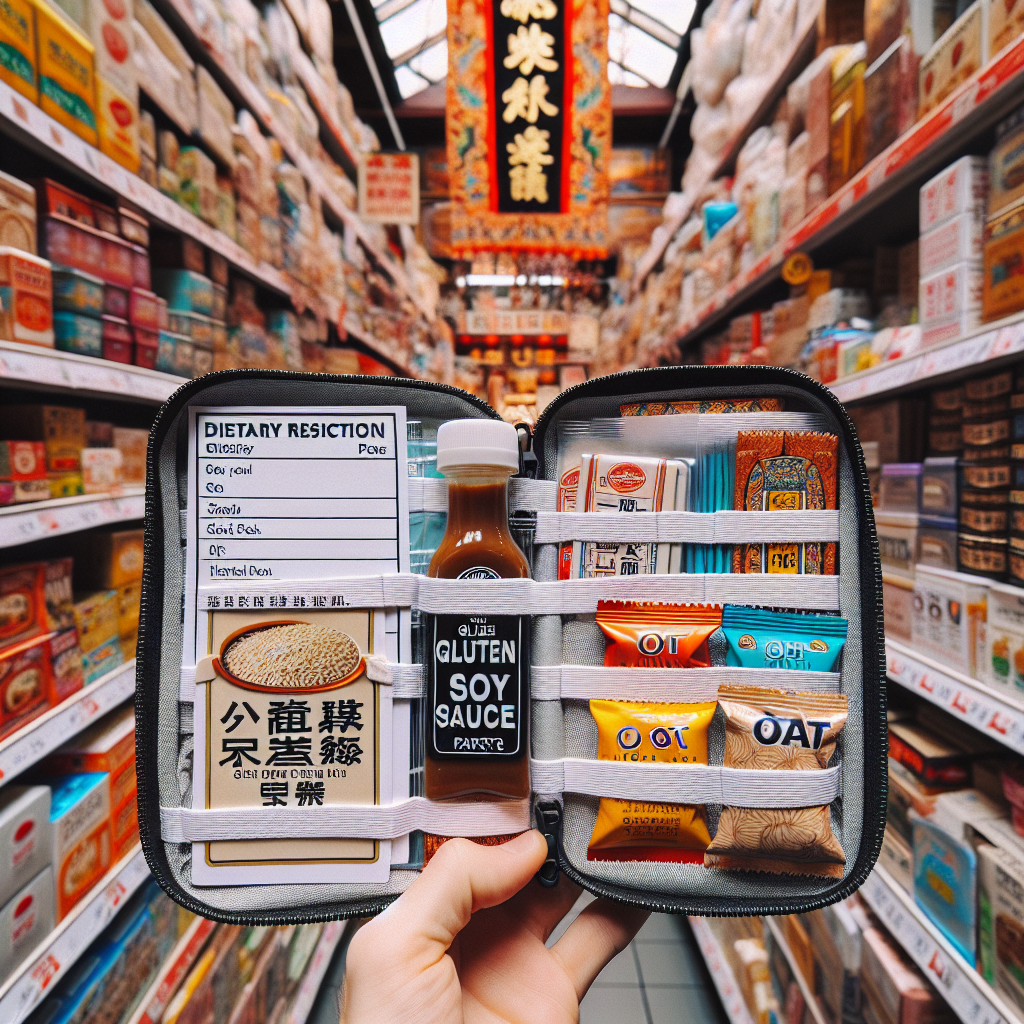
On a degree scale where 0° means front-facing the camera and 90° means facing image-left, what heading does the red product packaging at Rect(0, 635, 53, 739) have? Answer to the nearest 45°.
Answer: approximately 315°

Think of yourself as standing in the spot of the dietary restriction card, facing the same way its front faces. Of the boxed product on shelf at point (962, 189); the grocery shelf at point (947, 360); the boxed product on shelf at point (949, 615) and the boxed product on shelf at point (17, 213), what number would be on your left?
3

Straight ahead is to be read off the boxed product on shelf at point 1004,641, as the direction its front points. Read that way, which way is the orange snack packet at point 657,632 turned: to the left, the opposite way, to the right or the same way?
to the left

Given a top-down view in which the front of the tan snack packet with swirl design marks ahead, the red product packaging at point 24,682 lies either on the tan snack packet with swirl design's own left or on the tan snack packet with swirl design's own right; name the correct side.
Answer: on the tan snack packet with swirl design's own right

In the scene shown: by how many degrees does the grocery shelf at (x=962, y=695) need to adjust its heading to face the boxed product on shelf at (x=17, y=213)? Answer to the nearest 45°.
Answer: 0° — it already faces it

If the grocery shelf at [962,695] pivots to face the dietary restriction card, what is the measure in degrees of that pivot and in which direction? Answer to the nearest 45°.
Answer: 0° — it already faces it

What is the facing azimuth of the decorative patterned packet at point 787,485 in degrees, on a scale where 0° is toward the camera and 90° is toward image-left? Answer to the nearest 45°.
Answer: approximately 0°

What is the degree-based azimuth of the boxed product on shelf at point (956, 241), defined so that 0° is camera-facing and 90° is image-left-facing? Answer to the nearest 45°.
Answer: approximately 45°
